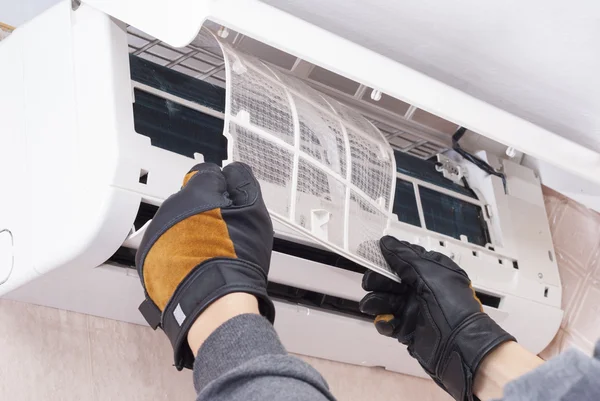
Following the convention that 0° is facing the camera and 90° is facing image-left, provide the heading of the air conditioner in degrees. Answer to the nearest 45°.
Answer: approximately 315°
